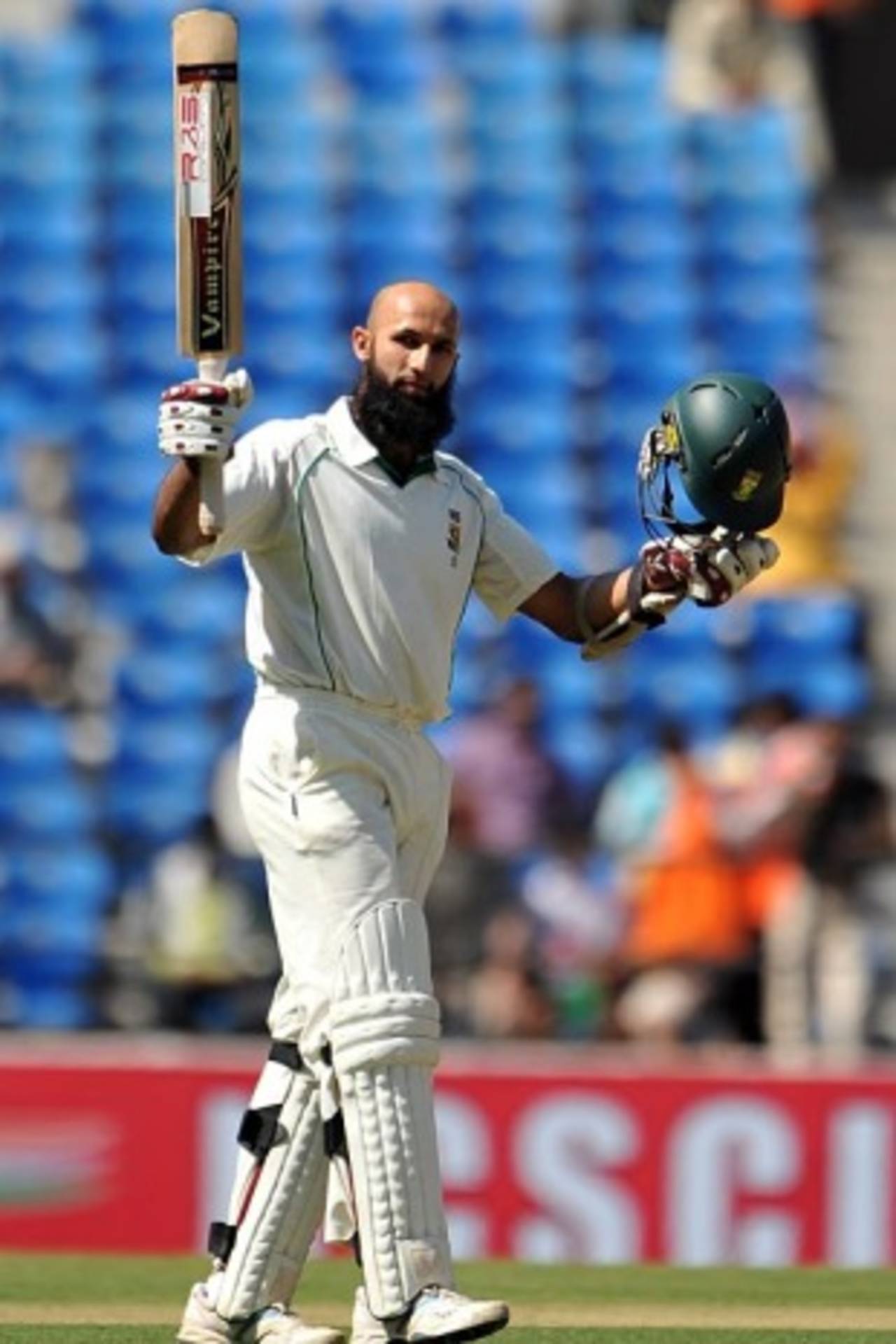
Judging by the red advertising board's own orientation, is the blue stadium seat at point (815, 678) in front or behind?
behind

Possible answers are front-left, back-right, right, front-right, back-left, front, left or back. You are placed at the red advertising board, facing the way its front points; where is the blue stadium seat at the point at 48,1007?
back-right

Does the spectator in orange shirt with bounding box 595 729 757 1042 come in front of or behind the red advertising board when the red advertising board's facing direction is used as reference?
behind

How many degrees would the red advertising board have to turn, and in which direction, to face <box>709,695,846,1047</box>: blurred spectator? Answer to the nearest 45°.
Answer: approximately 135° to its left

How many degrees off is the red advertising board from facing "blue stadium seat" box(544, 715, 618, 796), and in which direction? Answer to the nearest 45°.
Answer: approximately 180°

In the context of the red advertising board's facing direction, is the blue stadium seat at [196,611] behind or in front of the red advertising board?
behind

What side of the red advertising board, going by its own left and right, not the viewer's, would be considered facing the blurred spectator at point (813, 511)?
back

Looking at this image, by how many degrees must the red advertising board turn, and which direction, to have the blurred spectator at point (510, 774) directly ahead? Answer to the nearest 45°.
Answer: approximately 180°

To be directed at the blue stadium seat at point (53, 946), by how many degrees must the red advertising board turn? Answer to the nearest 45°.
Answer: approximately 135° to its right

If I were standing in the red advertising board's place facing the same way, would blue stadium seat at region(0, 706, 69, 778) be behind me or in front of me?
behind

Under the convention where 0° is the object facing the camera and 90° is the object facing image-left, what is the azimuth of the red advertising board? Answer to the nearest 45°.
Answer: approximately 0°

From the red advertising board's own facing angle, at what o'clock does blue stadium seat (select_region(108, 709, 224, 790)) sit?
The blue stadium seat is roughly at 5 o'clock from the red advertising board.

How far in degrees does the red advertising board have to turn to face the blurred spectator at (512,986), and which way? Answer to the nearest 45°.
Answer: approximately 180°

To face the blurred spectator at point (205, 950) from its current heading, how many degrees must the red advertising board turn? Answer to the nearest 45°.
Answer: approximately 135° to its right

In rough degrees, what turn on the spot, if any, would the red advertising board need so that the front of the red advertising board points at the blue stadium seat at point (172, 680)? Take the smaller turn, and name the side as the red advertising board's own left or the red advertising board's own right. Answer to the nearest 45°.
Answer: approximately 135° to the red advertising board's own right
